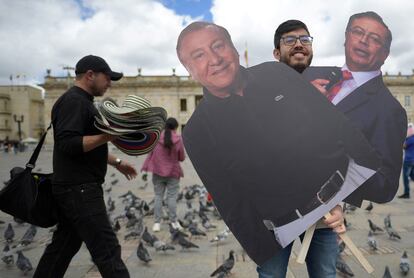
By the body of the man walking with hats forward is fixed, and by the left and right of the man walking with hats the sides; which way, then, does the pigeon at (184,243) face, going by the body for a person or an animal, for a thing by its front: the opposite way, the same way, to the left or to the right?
the opposite way

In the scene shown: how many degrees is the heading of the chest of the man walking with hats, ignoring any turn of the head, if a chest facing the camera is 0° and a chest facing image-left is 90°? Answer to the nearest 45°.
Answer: approximately 270°

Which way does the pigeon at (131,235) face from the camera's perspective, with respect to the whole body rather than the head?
to the viewer's left

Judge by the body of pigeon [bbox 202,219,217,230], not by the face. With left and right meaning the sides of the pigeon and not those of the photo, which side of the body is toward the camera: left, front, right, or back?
left

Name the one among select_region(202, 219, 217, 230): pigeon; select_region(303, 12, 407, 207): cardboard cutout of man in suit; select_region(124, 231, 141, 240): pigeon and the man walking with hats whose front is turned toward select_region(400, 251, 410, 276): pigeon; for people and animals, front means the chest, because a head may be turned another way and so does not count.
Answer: the man walking with hats

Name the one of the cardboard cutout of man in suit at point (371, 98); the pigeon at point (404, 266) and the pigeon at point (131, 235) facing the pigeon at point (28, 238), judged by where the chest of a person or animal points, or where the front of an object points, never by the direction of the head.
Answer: the pigeon at point (131, 235)
